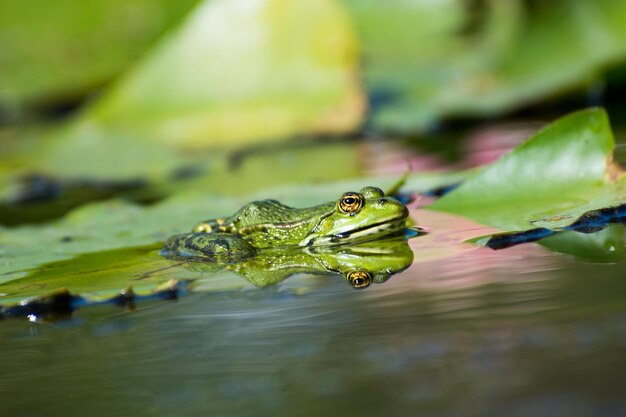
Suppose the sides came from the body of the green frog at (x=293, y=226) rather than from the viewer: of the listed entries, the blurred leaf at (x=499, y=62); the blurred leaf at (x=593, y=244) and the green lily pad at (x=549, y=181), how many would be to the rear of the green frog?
0

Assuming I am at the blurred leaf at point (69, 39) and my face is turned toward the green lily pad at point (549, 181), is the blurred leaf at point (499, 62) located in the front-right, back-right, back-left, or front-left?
front-left

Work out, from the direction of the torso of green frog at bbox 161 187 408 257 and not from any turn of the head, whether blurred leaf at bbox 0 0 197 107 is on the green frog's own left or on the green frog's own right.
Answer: on the green frog's own left

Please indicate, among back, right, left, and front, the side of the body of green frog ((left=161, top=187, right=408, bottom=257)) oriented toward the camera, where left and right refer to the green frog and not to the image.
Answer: right

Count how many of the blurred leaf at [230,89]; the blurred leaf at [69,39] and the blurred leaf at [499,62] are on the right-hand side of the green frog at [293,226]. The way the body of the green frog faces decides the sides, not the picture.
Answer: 0

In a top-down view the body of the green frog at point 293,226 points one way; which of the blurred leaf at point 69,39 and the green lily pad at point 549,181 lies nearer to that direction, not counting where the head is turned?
the green lily pad

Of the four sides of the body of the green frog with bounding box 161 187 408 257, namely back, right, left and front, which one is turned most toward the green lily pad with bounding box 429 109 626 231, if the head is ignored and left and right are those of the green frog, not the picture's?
front

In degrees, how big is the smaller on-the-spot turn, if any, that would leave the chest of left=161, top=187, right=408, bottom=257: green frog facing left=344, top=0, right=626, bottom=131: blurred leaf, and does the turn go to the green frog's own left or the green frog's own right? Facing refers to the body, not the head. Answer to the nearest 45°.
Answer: approximately 45° to the green frog's own left

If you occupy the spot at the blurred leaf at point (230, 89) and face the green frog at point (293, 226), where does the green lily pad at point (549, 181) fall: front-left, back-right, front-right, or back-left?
front-left

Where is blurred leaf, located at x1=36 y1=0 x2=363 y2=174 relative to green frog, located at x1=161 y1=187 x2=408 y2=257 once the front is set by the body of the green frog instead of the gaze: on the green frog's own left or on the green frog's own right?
on the green frog's own left
